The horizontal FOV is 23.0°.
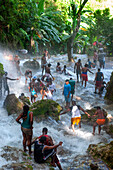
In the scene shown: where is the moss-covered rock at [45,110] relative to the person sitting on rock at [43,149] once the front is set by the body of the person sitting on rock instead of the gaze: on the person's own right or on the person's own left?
on the person's own left

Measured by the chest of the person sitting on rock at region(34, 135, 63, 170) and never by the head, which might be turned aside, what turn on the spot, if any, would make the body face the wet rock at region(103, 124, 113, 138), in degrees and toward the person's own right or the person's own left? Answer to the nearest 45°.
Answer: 0° — they already face it
